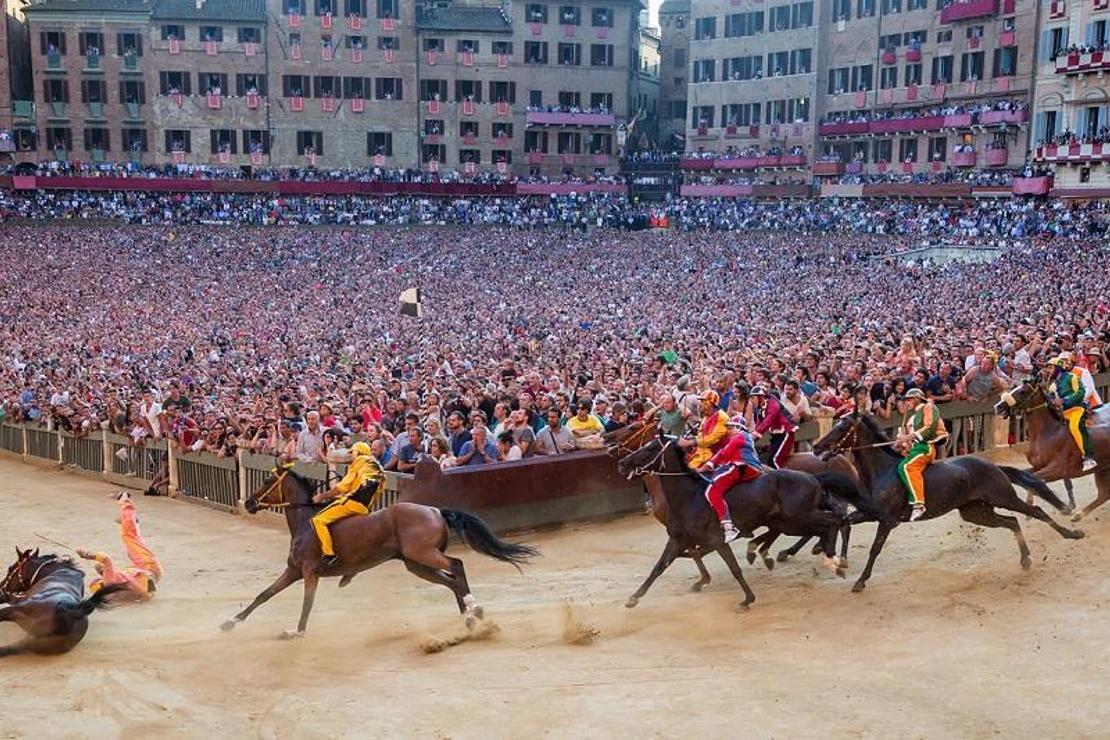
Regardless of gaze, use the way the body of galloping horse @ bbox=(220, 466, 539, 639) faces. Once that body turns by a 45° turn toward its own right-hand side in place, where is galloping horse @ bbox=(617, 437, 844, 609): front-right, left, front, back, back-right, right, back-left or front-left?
back-right

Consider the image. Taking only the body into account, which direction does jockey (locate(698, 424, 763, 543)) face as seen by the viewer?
to the viewer's left

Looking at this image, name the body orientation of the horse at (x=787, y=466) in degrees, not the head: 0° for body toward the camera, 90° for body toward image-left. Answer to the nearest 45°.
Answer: approximately 90°

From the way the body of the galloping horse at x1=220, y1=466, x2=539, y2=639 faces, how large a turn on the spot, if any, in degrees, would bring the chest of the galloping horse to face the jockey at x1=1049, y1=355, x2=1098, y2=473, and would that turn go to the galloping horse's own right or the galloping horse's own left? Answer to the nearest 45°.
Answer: approximately 180°

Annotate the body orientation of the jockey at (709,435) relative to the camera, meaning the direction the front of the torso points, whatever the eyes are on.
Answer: to the viewer's left

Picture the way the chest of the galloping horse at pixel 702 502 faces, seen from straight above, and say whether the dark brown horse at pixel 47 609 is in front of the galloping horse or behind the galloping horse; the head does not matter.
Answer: in front

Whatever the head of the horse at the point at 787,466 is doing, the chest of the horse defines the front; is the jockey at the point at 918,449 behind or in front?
behind

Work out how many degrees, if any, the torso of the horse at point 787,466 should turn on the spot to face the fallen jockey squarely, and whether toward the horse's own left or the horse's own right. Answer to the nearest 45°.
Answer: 0° — it already faces them

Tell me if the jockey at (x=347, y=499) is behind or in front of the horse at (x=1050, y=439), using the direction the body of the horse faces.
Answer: in front

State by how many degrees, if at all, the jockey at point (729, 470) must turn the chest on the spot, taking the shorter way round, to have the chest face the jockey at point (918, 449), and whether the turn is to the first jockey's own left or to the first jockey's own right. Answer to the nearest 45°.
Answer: approximately 180°

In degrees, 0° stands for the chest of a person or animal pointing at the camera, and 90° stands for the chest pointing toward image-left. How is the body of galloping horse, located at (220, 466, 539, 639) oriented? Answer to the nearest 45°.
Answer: approximately 90°

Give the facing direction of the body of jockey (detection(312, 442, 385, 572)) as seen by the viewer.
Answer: to the viewer's left

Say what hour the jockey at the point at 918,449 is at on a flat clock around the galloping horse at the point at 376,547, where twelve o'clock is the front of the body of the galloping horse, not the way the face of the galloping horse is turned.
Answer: The jockey is roughly at 6 o'clock from the galloping horse.

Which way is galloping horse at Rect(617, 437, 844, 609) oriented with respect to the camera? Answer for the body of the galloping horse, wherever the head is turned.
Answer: to the viewer's left

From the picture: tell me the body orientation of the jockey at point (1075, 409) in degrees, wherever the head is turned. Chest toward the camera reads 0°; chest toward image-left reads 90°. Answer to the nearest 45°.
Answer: approximately 90°
